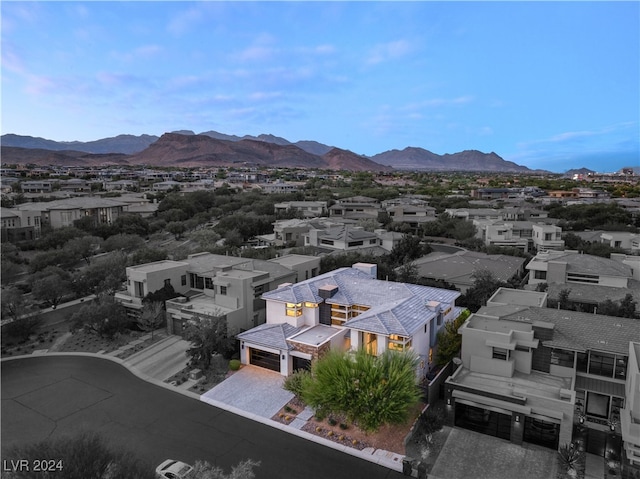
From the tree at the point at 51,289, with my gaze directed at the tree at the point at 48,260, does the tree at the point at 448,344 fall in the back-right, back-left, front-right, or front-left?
back-right

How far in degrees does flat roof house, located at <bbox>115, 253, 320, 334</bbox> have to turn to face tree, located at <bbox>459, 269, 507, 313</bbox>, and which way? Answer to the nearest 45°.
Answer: approximately 135° to its left

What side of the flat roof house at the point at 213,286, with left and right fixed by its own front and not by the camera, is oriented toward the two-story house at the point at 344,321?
left

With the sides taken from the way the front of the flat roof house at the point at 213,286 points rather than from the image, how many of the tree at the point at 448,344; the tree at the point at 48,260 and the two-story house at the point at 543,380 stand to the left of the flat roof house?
2

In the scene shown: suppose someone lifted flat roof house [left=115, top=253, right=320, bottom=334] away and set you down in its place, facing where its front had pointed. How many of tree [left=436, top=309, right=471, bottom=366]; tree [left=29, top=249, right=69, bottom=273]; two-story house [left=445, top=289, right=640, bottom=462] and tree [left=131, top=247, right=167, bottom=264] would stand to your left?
2

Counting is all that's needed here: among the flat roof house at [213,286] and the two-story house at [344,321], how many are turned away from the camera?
0

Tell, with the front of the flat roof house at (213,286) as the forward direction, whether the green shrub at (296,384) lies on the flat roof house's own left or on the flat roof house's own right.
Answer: on the flat roof house's own left

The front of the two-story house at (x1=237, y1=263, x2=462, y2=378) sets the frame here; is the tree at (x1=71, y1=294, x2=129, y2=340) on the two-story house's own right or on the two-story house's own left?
on the two-story house's own right

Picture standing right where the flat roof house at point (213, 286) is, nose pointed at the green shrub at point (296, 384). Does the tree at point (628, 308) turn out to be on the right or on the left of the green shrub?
left

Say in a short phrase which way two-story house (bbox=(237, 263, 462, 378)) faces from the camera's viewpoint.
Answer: facing the viewer and to the left of the viewer
